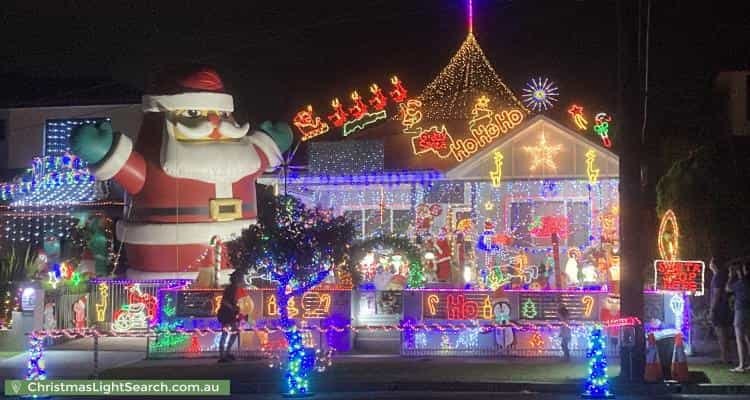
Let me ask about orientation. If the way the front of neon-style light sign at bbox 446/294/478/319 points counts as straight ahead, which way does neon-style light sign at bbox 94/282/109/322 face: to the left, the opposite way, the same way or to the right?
the same way

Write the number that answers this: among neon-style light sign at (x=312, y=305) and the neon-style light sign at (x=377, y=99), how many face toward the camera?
2

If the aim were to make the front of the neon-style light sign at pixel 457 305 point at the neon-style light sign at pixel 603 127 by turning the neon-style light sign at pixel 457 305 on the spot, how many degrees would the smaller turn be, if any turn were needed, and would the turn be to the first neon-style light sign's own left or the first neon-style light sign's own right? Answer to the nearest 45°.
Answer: approximately 135° to the first neon-style light sign's own left

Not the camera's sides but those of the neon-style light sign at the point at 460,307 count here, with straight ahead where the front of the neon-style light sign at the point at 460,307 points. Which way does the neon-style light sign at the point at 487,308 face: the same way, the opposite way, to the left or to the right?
the same way

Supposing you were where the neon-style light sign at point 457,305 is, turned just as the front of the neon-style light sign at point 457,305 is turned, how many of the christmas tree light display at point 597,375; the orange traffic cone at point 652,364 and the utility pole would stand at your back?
0

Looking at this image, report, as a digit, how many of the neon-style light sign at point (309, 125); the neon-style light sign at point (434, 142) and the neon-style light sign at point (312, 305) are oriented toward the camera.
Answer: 3

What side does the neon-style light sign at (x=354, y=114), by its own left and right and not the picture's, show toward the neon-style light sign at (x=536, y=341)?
front

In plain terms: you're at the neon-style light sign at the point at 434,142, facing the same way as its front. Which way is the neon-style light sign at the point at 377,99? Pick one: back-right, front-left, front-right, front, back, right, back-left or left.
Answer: right

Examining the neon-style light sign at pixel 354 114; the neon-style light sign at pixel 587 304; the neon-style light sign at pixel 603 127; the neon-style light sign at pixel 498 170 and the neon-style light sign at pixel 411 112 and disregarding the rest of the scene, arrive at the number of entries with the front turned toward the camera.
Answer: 5

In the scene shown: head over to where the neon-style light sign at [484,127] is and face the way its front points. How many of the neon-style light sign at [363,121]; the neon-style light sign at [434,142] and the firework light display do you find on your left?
1

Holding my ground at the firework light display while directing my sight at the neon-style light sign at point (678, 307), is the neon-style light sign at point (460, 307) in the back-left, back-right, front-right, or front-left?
front-right

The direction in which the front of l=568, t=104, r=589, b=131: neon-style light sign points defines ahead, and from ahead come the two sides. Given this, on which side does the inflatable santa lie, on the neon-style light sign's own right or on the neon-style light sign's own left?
on the neon-style light sign's own right

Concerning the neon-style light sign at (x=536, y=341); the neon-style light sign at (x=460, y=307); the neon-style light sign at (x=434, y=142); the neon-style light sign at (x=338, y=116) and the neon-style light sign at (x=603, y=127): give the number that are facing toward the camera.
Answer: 5

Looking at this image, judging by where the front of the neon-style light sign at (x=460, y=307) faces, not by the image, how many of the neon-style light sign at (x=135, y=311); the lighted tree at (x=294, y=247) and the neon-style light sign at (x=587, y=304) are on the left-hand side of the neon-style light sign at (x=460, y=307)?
1

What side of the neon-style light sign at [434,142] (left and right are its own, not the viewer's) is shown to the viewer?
front

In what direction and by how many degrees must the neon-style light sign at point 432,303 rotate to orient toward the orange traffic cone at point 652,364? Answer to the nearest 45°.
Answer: approximately 45° to its left

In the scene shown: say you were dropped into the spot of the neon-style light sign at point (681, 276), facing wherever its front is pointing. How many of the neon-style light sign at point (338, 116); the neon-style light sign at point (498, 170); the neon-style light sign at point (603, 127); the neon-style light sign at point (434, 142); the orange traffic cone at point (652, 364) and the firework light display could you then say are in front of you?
1

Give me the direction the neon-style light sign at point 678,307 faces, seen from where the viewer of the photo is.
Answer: facing the viewer

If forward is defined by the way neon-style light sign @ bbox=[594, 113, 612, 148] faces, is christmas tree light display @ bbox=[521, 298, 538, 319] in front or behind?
in front
